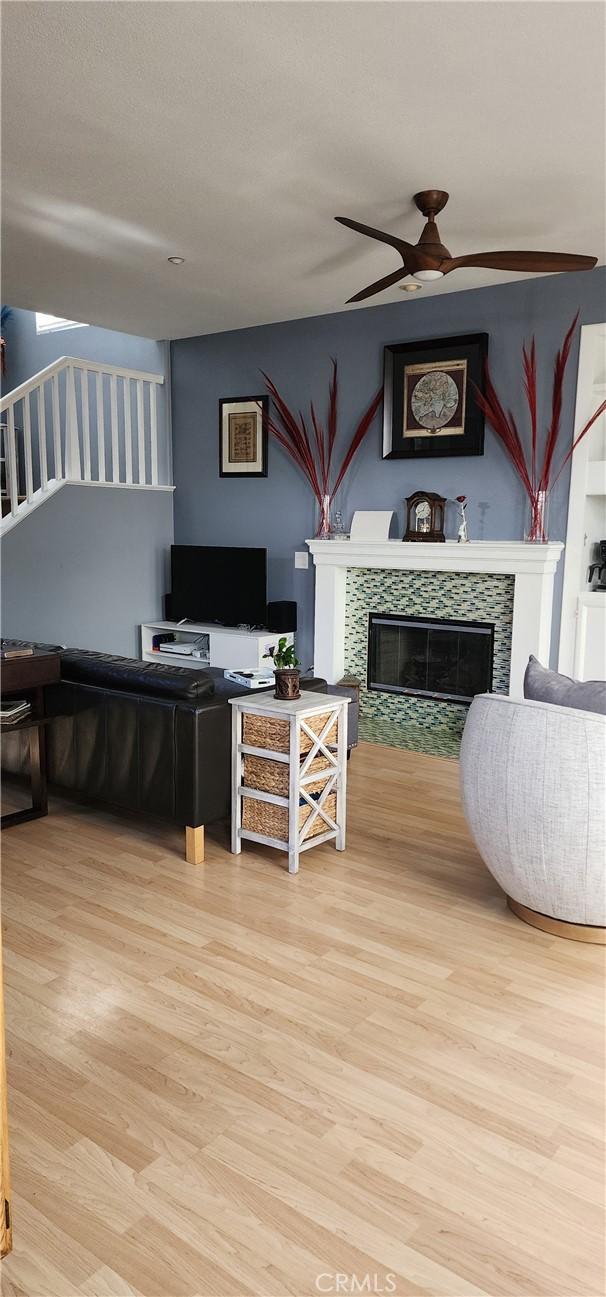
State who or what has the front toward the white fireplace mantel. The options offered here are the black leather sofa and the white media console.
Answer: the black leather sofa

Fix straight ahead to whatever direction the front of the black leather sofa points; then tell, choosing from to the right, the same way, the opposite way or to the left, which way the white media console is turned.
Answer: the opposite way

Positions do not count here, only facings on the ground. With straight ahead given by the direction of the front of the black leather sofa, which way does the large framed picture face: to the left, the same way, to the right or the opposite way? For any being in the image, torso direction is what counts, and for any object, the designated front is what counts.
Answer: the opposite way

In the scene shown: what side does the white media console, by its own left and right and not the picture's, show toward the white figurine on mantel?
left

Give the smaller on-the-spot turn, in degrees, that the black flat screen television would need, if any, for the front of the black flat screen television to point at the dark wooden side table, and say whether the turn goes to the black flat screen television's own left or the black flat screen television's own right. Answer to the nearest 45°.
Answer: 0° — it already faces it

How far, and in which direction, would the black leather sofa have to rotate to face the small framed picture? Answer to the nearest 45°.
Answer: approximately 45° to its left

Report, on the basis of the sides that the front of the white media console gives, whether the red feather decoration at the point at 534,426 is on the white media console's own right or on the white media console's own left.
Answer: on the white media console's own left

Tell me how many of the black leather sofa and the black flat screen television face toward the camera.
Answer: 1
